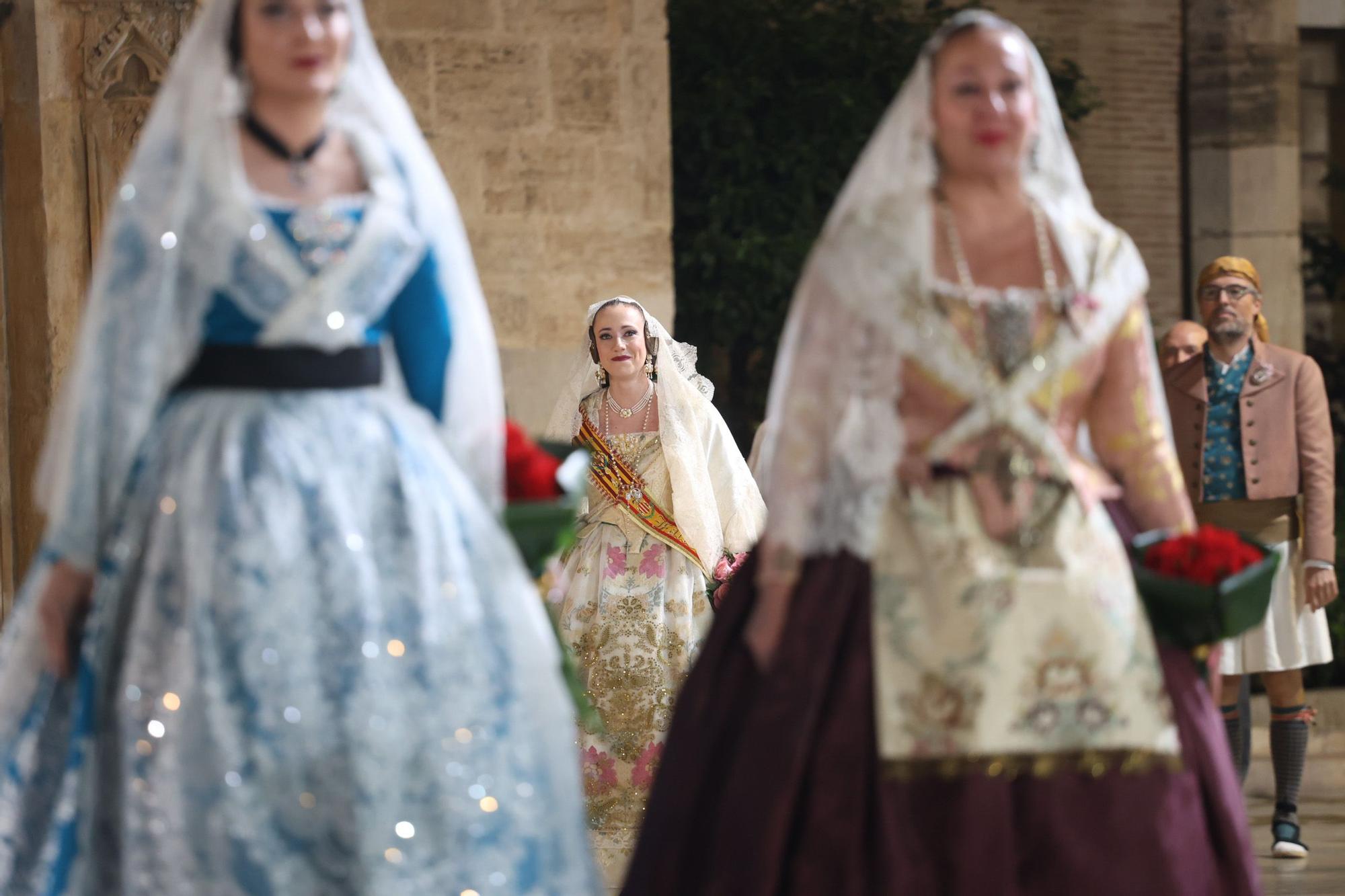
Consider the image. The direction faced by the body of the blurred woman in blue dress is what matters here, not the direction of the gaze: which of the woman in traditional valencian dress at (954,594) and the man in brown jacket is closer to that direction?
the woman in traditional valencian dress

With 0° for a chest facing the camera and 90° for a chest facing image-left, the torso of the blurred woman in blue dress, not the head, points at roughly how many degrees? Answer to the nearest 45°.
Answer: approximately 0°

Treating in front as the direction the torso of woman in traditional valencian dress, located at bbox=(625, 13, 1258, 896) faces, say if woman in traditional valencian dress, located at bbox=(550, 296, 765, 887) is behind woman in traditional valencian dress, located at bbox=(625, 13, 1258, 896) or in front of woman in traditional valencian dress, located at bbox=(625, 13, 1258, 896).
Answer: behind

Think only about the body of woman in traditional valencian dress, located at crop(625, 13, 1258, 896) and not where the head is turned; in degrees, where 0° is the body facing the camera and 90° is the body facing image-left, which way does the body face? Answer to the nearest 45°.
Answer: approximately 0°

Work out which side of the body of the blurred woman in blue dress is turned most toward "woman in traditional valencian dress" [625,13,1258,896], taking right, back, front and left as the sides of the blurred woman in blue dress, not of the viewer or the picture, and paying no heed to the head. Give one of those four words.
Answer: left

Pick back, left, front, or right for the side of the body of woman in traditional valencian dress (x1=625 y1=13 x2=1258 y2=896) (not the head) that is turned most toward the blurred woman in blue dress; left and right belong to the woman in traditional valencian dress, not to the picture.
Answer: right

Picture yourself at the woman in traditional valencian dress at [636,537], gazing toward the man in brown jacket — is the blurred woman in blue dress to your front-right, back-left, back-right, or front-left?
back-right

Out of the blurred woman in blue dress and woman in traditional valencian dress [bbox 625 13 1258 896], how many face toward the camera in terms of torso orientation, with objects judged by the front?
2

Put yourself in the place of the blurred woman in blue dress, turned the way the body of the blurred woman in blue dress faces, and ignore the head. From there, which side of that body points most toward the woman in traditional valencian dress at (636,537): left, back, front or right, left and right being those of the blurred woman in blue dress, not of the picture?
back

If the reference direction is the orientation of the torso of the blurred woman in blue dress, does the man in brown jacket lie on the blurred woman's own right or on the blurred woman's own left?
on the blurred woman's own left
